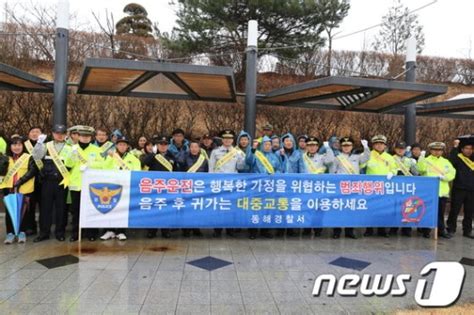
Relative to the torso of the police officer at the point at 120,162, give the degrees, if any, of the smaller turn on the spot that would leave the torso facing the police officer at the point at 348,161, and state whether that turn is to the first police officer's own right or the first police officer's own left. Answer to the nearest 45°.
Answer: approximately 90° to the first police officer's own left

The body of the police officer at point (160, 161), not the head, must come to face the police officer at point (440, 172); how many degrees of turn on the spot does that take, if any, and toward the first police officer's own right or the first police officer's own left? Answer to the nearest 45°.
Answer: approximately 90° to the first police officer's own left

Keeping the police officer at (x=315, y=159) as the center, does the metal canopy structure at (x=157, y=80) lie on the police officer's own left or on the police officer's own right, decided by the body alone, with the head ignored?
on the police officer's own right

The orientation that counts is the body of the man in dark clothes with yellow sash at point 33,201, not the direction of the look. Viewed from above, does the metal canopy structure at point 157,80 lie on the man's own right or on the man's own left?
on the man's own left

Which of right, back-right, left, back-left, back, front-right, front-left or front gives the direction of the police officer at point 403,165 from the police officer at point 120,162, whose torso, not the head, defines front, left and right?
left

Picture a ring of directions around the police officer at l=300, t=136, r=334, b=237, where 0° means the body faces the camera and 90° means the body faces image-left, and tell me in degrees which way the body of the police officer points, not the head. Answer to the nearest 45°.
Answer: approximately 0°

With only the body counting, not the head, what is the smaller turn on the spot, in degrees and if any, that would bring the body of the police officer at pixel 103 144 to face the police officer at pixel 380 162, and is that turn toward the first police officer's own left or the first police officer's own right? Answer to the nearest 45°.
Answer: approximately 90° to the first police officer's own left

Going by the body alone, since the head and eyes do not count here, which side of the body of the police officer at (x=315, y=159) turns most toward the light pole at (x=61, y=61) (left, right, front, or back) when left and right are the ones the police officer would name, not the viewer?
right

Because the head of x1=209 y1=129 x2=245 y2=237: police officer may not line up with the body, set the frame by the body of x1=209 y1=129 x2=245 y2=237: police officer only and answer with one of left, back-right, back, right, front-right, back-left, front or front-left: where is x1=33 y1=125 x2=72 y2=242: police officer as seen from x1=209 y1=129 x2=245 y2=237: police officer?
right

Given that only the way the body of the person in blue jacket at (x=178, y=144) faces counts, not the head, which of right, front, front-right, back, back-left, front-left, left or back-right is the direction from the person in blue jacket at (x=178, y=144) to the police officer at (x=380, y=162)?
left

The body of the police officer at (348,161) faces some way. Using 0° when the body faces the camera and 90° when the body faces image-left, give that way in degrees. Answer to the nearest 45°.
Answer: approximately 0°
